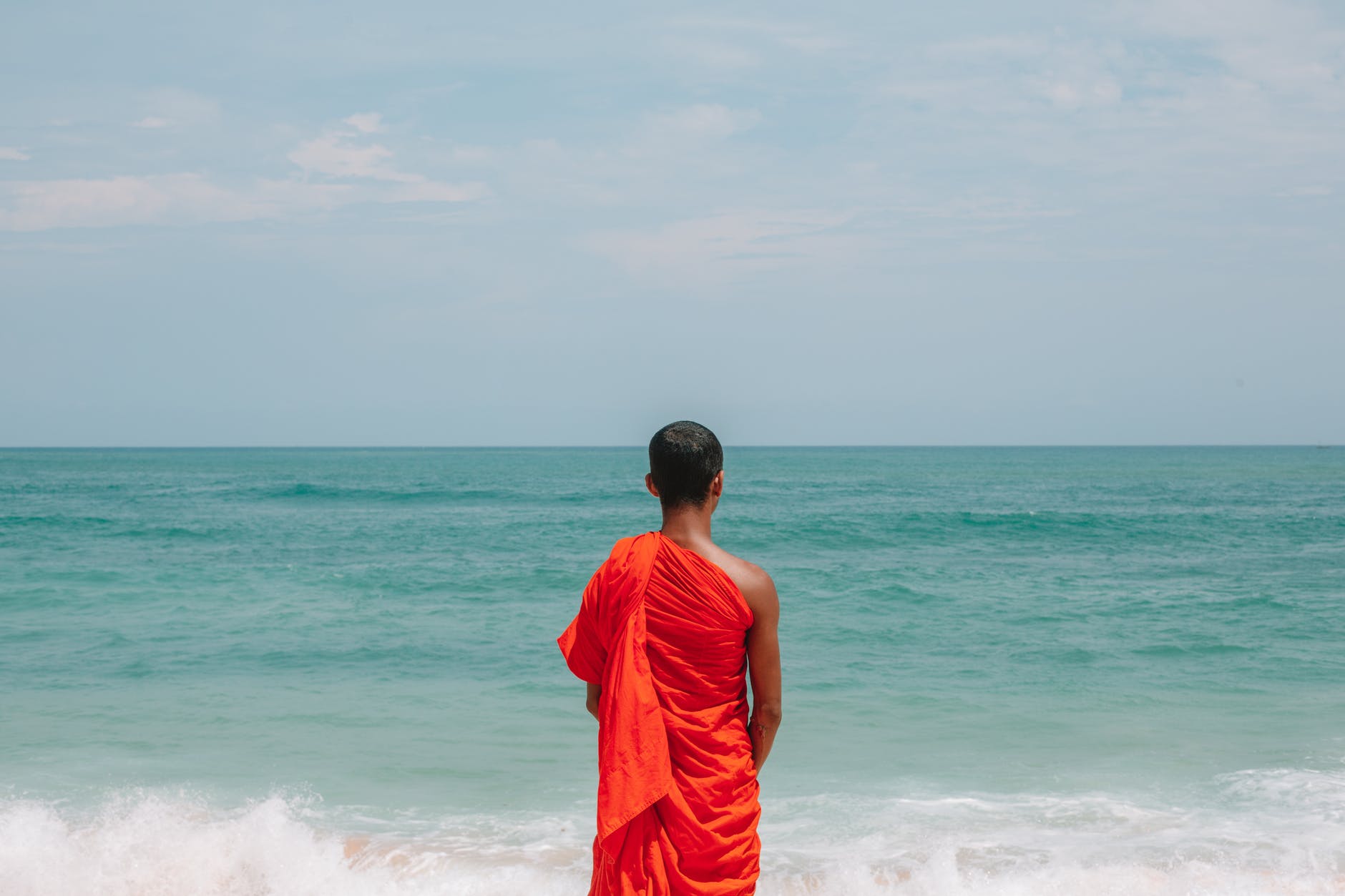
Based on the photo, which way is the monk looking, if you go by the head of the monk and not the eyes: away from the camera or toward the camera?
away from the camera

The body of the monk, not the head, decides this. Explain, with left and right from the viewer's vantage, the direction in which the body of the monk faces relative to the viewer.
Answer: facing away from the viewer
